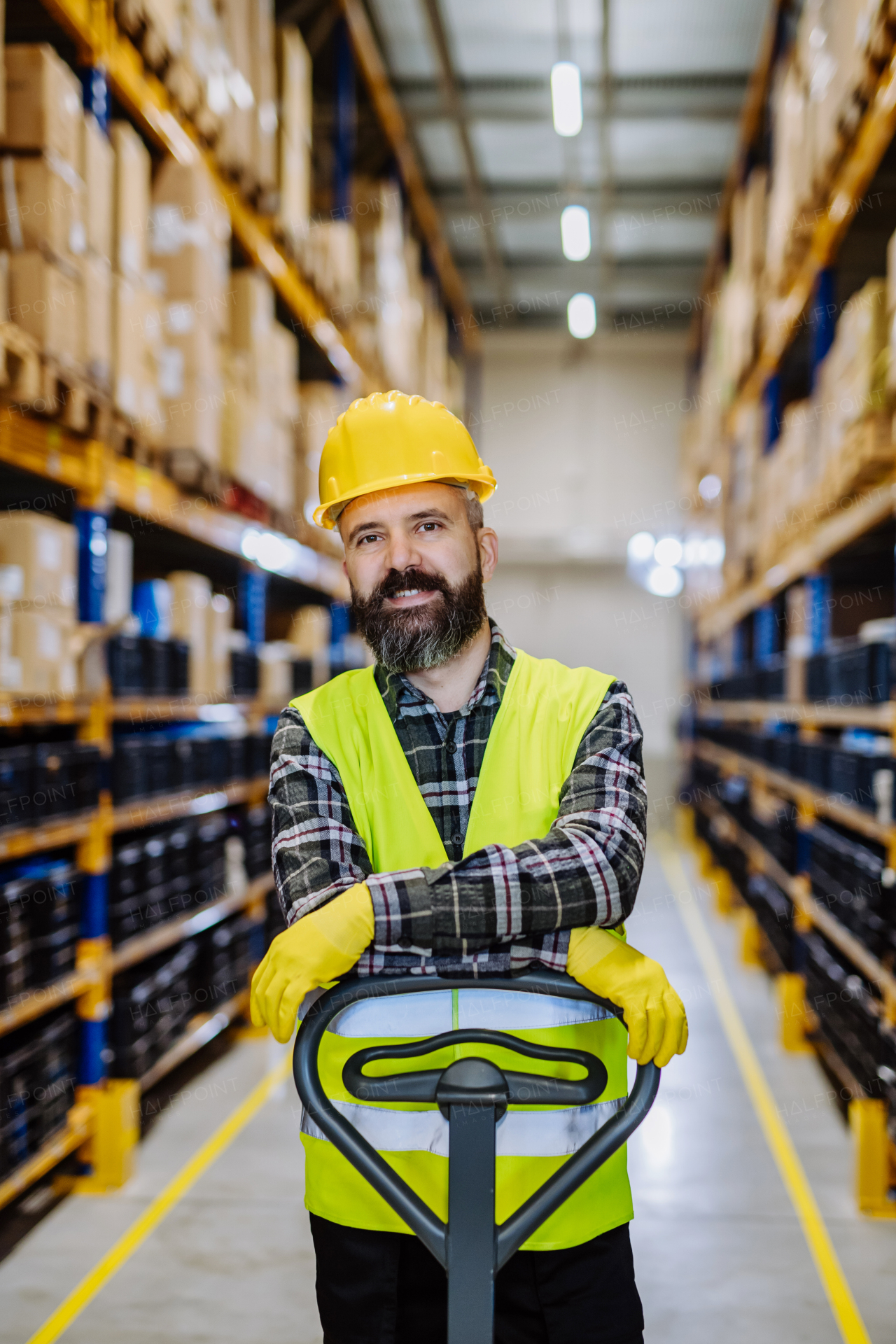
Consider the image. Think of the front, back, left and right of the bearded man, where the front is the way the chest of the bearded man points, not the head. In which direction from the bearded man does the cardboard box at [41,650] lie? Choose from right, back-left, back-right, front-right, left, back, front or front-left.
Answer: back-right

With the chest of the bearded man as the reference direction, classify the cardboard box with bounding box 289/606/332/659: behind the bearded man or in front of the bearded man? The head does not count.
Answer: behind

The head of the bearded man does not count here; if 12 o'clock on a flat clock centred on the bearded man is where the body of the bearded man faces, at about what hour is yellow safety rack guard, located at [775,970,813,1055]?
The yellow safety rack guard is roughly at 7 o'clock from the bearded man.

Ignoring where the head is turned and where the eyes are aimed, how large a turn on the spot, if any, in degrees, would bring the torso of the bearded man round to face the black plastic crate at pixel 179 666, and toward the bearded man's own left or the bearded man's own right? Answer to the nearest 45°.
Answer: approximately 135° to the bearded man's own right

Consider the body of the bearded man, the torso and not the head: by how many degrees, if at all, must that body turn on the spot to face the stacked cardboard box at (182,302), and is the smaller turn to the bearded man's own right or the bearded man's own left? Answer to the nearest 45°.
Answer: approximately 135° to the bearded man's own right

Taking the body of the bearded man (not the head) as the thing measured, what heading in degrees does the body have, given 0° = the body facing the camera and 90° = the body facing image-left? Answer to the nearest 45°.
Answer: approximately 0°

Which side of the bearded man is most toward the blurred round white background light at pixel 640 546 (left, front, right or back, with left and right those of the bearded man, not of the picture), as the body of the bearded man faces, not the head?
back

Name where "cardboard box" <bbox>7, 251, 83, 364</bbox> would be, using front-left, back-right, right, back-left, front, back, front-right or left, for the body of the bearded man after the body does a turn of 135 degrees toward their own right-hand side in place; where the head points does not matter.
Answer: front

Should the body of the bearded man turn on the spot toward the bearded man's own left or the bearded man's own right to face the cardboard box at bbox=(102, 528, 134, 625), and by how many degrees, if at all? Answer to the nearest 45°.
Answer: approximately 135° to the bearded man's own right

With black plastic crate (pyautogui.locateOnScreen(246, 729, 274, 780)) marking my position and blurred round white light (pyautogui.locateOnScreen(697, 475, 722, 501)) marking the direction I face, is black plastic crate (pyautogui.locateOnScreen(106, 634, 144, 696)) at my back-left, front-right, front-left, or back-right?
back-right

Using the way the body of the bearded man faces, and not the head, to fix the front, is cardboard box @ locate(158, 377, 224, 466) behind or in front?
behind

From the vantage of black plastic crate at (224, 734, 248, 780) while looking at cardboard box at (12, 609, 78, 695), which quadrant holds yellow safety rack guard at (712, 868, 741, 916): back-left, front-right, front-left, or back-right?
back-left
